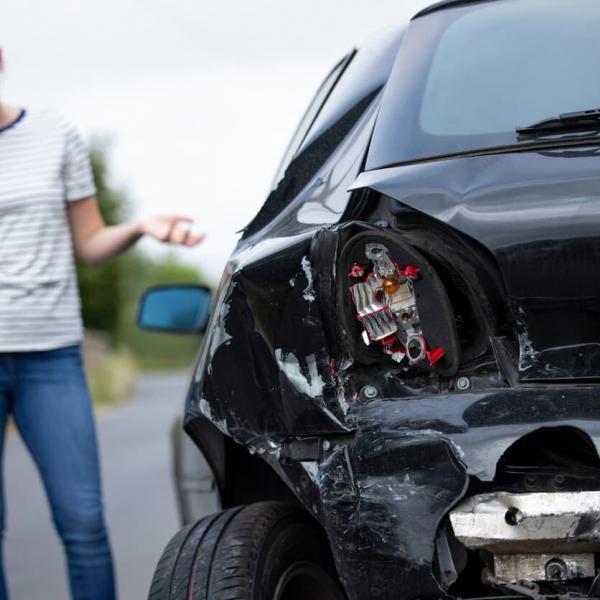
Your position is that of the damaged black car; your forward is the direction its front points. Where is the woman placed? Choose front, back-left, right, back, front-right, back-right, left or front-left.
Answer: front-left

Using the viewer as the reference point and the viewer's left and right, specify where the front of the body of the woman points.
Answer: facing the viewer

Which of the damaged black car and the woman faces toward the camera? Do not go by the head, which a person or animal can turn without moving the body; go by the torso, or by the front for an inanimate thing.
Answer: the woman

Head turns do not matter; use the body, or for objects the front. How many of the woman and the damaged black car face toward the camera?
1

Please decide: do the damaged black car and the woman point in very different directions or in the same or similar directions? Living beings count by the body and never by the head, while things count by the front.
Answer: very different directions

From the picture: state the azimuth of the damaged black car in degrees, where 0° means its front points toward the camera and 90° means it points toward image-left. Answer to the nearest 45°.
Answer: approximately 180°

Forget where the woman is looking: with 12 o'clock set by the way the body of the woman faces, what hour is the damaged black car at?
The damaged black car is roughly at 11 o'clock from the woman.
